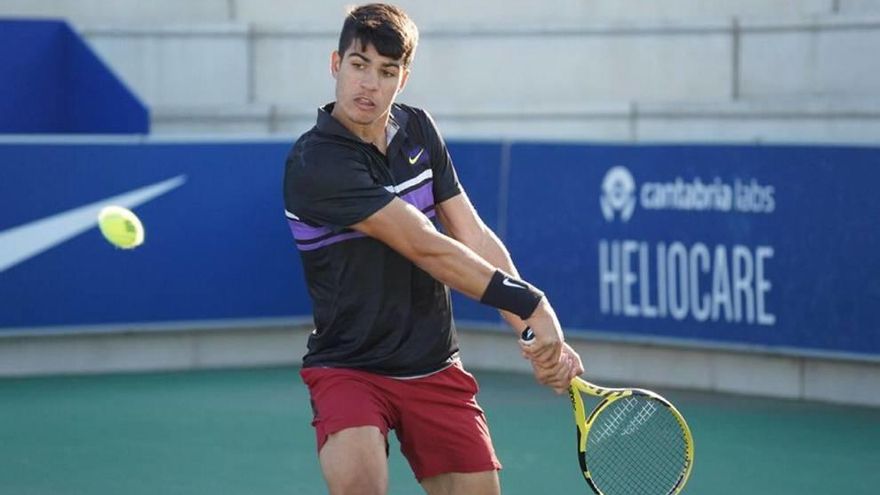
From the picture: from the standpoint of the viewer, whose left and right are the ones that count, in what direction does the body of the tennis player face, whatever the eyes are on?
facing the viewer and to the right of the viewer

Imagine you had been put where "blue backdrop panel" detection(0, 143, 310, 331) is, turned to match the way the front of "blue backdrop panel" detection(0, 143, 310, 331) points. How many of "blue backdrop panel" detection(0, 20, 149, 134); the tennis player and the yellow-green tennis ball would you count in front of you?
2

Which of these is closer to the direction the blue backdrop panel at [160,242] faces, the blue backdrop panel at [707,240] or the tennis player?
the tennis player

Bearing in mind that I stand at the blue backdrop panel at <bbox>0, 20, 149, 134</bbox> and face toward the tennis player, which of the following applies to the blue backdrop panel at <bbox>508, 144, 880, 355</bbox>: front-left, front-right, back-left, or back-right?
front-left

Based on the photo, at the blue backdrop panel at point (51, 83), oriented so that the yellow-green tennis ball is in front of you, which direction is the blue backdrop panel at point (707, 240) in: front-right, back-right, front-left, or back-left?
front-left

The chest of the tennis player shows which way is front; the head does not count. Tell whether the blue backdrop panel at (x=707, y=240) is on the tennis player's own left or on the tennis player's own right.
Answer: on the tennis player's own left

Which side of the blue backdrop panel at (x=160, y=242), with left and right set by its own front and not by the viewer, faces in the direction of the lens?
front

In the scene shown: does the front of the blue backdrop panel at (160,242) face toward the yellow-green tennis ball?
yes

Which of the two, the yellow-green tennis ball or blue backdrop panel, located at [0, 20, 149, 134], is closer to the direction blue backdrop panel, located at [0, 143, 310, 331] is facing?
the yellow-green tennis ball

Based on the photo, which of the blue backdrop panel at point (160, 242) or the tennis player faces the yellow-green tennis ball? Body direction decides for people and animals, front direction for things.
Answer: the blue backdrop panel

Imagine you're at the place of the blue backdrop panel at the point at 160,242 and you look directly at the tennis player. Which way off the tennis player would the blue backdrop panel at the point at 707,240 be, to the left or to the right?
left

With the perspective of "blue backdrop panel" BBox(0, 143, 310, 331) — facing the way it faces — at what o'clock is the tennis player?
The tennis player is roughly at 12 o'clock from the blue backdrop panel.

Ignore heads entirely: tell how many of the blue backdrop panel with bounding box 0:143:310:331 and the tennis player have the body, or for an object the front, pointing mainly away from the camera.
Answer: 0

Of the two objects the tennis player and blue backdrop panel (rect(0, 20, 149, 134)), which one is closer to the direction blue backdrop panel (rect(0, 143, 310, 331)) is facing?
the tennis player

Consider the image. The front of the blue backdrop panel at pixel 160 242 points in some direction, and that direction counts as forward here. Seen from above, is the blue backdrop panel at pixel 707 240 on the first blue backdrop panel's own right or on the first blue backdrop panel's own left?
on the first blue backdrop panel's own left
